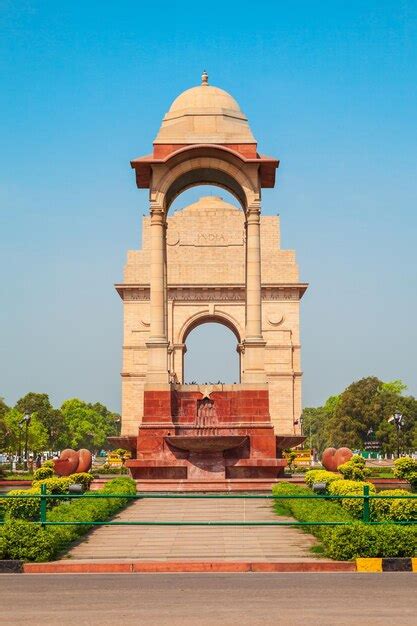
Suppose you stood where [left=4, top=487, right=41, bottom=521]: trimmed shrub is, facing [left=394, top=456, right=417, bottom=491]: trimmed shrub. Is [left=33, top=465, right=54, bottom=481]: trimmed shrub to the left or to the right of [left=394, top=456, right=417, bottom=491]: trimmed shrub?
left

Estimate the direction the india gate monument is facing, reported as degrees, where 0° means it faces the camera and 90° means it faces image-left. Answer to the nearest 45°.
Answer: approximately 0°

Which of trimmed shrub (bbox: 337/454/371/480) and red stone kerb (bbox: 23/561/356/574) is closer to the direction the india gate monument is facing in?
the red stone kerb

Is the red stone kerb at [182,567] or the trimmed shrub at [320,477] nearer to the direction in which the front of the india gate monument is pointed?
the red stone kerb

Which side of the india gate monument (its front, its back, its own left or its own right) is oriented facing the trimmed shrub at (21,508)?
front

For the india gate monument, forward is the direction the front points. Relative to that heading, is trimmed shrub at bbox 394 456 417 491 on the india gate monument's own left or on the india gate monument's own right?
on the india gate monument's own left

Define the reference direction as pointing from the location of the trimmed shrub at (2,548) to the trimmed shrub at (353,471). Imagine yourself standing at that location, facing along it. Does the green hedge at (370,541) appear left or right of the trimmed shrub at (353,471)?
right

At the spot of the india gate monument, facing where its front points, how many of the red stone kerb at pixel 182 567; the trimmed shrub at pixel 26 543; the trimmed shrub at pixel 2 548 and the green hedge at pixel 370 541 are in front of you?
4
